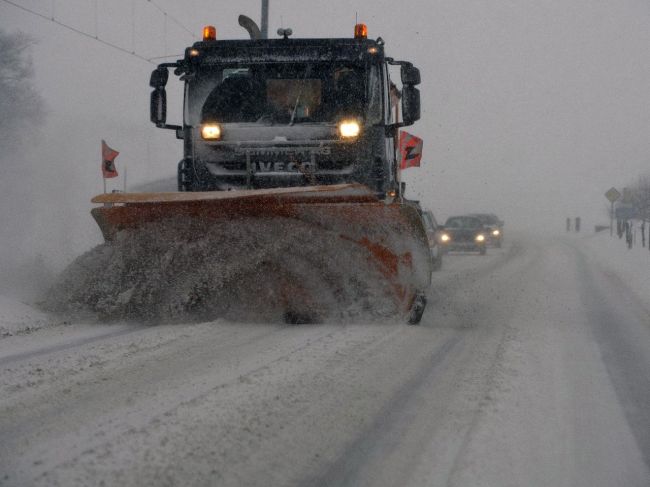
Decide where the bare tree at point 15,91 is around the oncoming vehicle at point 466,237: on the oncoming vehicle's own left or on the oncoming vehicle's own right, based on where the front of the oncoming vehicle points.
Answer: on the oncoming vehicle's own right

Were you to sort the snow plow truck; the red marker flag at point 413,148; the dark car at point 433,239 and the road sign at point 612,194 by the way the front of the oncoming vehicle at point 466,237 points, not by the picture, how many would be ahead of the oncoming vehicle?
3

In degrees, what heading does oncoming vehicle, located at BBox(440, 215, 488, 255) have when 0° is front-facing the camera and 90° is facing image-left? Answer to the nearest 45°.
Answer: approximately 0°

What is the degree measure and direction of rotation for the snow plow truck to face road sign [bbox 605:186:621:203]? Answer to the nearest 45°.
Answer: approximately 135° to its left

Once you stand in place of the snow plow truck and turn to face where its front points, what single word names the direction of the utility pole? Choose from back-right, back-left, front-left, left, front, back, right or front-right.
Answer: back

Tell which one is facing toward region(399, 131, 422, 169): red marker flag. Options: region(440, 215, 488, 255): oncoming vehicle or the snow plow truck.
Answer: the oncoming vehicle

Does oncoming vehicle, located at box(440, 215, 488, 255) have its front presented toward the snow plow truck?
yes

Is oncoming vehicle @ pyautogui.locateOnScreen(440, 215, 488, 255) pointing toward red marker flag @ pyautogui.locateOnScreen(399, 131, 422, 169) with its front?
yes

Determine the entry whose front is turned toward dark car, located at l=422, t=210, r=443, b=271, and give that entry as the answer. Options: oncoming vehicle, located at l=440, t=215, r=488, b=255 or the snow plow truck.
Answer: the oncoming vehicle
